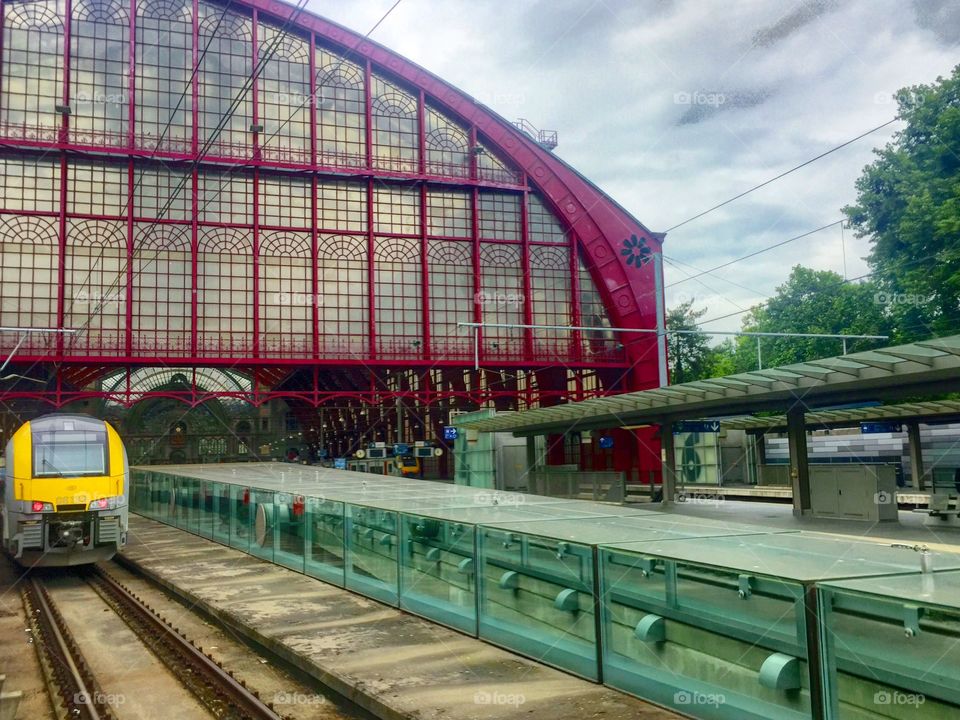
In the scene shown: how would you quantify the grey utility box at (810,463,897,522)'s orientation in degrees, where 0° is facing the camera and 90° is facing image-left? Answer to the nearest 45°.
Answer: approximately 45°

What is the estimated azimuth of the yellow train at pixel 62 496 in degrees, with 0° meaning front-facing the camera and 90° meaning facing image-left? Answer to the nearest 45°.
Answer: approximately 0°

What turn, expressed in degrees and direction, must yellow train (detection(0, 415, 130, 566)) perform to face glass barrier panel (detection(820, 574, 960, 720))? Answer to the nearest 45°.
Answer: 0° — it already faces it

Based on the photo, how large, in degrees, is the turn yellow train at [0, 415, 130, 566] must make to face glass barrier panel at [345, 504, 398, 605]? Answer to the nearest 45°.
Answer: approximately 45° to its left

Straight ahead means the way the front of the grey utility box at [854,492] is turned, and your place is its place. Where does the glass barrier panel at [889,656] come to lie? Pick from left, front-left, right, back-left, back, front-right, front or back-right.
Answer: front-left

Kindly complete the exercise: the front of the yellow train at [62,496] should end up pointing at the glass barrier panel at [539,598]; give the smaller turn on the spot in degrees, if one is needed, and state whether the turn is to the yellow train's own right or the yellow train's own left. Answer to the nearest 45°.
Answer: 0° — it already faces it

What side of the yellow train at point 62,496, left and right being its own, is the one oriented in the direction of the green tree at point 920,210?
left

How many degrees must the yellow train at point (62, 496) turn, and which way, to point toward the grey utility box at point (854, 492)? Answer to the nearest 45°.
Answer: approximately 90° to its left

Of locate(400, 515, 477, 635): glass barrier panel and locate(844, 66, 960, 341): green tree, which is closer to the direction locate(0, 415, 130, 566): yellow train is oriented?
the glass barrier panel
